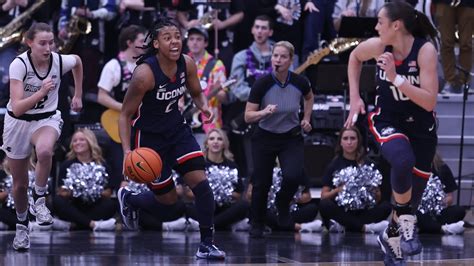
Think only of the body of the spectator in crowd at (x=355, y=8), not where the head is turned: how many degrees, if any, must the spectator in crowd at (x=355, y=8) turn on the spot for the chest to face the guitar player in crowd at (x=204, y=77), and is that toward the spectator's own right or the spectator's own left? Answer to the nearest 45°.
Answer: approximately 45° to the spectator's own right

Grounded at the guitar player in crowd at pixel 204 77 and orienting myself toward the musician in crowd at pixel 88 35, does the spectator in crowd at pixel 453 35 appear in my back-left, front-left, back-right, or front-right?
back-right

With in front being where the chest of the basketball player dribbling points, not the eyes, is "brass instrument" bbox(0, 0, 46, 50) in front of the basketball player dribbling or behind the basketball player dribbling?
behind

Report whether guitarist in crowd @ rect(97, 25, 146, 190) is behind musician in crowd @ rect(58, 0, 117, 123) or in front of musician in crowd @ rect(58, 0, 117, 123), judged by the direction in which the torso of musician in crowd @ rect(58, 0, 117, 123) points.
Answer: in front

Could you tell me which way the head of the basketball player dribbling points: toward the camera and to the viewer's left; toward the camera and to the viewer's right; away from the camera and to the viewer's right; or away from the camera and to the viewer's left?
toward the camera and to the viewer's right

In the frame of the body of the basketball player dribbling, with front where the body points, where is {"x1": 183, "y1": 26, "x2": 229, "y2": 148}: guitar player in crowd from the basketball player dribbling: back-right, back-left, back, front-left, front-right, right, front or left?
back-left
